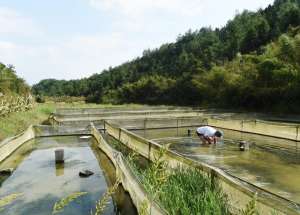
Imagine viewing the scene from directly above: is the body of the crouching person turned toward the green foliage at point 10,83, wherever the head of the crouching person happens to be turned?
no

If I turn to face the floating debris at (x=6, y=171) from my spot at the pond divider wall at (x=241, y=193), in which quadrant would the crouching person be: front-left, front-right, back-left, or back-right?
front-right

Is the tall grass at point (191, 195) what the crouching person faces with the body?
no

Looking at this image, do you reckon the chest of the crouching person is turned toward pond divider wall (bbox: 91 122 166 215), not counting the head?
no

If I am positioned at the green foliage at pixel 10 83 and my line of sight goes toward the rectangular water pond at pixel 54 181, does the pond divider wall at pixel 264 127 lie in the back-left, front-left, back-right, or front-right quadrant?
front-left

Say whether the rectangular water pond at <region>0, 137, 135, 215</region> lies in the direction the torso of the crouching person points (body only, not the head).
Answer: no
